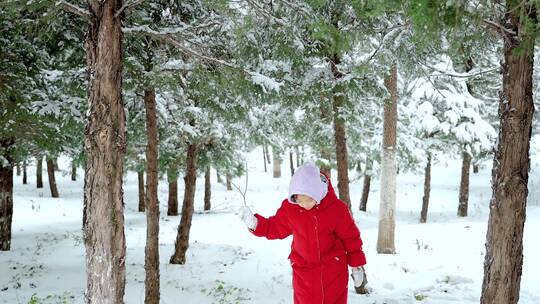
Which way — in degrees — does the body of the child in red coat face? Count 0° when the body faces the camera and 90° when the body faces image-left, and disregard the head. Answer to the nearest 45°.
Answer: approximately 0°
